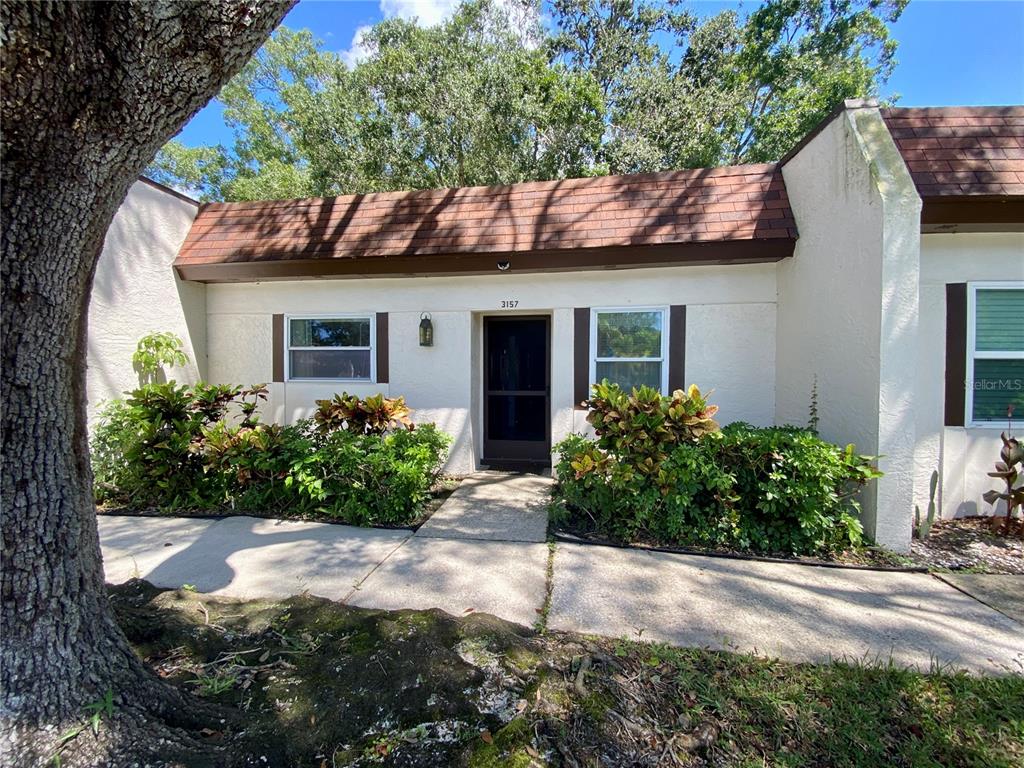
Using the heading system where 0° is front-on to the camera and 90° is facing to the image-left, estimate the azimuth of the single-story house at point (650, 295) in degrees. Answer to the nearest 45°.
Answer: approximately 0°

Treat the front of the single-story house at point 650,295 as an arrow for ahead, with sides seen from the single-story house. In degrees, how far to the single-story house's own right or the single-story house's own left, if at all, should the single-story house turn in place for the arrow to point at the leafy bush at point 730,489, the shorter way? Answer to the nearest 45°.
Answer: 0° — it already faces it

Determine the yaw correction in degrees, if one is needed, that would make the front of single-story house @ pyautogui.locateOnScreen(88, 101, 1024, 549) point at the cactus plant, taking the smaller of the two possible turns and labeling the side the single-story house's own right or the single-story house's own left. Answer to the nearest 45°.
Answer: approximately 45° to the single-story house's own left

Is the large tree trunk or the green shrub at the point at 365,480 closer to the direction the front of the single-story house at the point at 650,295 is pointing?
the large tree trunk

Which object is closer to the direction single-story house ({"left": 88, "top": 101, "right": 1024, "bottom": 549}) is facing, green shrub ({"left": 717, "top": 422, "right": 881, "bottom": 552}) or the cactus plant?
the green shrub

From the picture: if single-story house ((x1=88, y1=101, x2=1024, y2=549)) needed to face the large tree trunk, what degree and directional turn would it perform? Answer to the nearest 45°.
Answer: approximately 45° to its right

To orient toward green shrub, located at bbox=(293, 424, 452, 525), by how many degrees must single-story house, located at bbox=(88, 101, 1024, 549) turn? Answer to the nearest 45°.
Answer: approximately 45° to its right

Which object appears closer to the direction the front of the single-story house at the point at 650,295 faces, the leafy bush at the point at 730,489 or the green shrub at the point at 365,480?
the leafy bush
